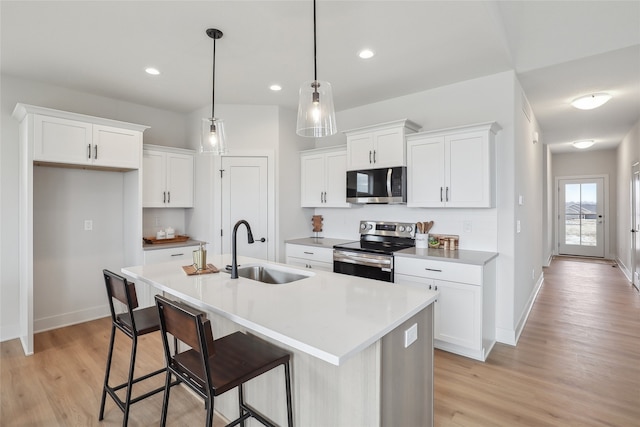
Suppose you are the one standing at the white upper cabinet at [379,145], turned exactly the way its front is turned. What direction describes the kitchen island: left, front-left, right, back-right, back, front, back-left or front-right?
front-left

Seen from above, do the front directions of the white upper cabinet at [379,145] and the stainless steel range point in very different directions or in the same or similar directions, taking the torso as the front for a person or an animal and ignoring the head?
same or similar directions

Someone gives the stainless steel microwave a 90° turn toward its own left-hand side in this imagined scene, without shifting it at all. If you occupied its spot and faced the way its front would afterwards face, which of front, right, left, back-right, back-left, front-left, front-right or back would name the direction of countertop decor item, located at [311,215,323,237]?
back

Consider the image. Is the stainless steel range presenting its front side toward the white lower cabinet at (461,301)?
no

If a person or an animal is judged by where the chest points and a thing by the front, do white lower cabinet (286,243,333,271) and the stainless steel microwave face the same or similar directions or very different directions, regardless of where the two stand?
same or similar directions

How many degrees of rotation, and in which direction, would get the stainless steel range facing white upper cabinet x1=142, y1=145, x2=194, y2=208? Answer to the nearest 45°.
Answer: approximately 45° to its right

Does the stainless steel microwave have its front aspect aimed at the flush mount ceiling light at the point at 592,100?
no

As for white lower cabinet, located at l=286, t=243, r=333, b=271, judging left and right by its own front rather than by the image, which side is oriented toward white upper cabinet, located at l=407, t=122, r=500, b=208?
left

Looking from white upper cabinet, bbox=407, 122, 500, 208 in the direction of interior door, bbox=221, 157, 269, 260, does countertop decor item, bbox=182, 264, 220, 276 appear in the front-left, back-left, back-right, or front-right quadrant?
front-left

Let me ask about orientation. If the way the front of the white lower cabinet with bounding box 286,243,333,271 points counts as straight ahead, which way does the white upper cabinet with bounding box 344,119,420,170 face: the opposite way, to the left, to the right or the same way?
the same way

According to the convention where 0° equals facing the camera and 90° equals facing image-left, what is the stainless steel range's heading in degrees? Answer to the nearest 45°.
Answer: approximately 45°

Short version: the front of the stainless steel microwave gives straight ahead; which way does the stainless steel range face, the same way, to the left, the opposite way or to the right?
the same way

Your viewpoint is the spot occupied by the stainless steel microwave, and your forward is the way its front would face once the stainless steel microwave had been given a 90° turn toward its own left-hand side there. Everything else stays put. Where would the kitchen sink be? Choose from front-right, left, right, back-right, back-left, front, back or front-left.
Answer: right

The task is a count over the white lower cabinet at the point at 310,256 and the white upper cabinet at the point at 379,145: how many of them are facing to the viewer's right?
0

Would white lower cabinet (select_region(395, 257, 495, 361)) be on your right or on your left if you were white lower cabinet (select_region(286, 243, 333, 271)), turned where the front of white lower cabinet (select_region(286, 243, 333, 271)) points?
on your left

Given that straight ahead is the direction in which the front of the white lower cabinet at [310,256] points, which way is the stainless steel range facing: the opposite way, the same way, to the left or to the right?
the same way

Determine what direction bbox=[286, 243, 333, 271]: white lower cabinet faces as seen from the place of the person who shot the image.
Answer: facing the viewer and to the left of the viewer
